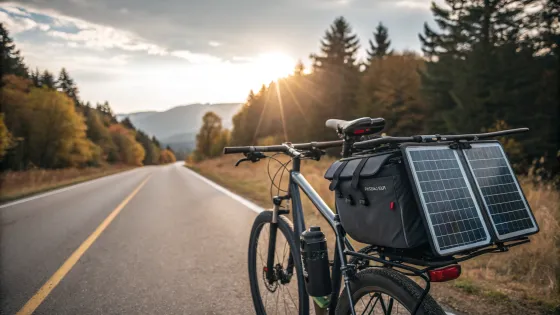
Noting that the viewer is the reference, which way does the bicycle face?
facing away from the viewer and to the left of the viewer
